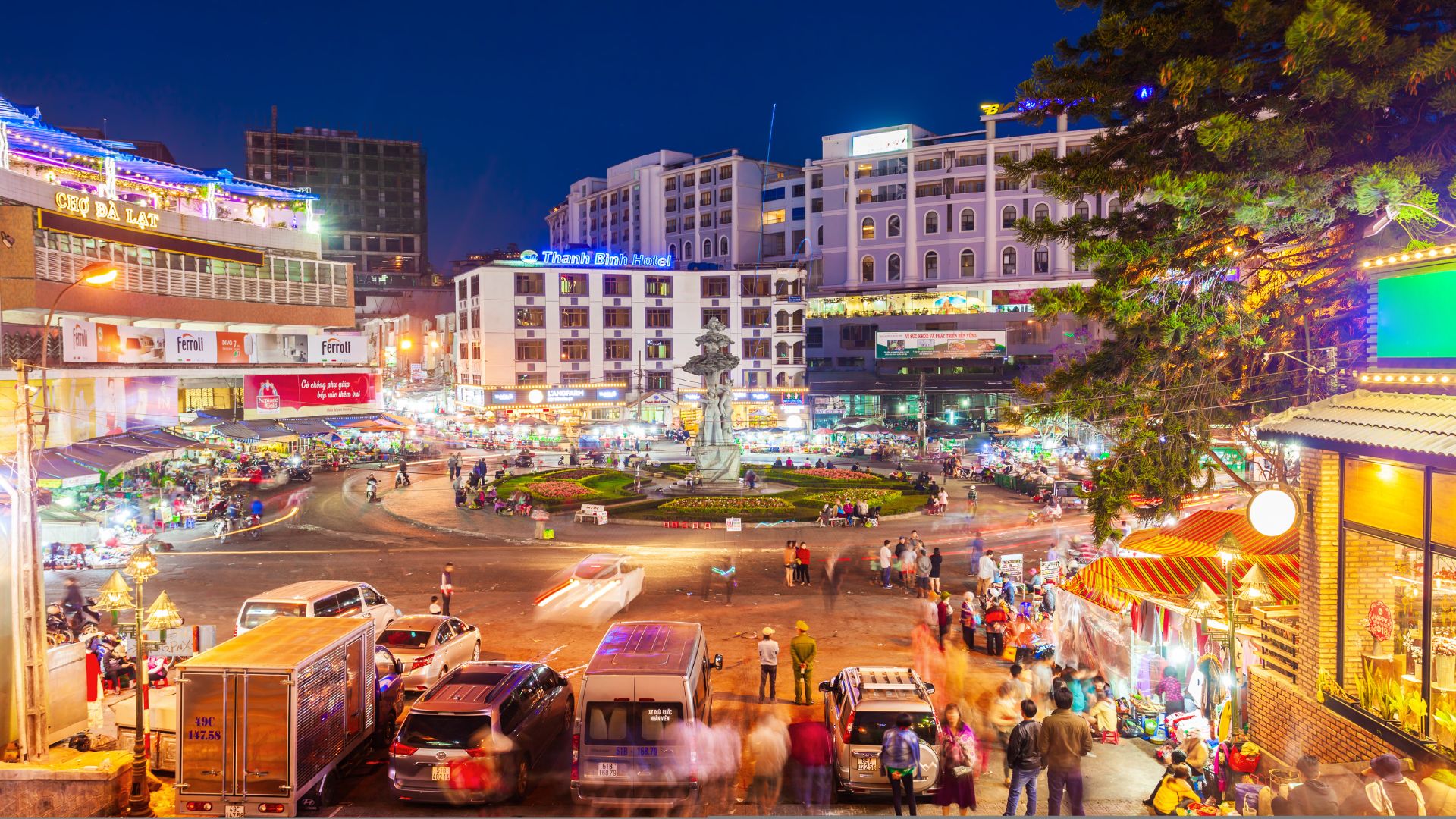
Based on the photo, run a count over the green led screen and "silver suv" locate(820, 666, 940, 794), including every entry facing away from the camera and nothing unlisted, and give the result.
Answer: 1

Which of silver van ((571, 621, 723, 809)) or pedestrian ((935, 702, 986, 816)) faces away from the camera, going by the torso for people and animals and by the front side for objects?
the silver van

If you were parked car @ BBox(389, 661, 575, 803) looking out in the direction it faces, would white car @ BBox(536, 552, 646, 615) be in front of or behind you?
in front

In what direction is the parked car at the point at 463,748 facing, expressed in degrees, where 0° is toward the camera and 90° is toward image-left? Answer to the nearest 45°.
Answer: approximately 225°

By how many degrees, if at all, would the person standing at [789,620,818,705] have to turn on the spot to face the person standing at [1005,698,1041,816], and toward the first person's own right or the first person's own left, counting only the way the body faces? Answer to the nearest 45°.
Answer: approximately 135° to the first person's own right

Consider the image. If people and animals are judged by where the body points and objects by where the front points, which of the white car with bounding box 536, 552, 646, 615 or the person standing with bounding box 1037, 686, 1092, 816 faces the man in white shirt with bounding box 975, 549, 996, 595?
the person standing

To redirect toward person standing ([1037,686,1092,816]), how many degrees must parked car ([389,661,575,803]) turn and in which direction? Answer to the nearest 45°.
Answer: approximately 90° to its right

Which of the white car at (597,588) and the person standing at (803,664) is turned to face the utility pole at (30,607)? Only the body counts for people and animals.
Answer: the white car

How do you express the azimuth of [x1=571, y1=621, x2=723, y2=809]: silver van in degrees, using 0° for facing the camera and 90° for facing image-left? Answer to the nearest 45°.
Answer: approximately 180°

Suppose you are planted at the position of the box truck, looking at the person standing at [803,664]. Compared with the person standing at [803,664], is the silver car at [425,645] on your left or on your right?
left

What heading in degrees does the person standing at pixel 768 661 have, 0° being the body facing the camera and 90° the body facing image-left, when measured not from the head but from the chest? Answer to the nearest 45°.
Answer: approximately 180°

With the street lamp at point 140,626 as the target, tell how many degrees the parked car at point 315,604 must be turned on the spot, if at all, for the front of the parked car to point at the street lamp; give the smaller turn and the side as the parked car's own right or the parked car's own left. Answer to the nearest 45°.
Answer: approximately 180°

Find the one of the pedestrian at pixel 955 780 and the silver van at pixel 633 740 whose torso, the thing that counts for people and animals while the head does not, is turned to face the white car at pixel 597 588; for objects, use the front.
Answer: the silver van
